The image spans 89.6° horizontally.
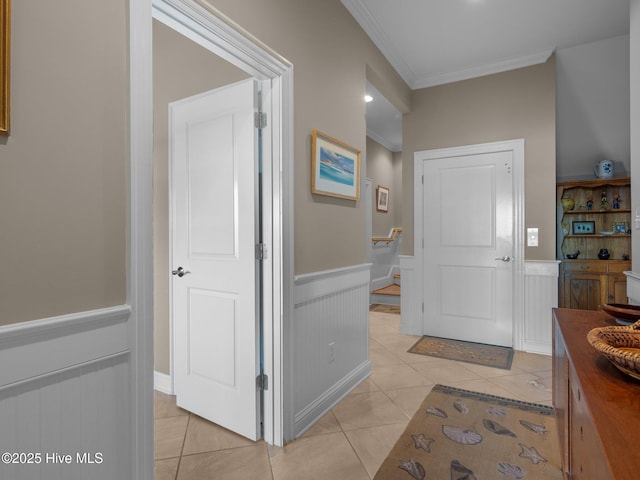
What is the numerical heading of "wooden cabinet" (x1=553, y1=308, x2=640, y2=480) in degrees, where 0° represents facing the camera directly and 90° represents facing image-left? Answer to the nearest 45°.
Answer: approximately 90°

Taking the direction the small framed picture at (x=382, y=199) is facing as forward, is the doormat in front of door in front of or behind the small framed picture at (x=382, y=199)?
in front

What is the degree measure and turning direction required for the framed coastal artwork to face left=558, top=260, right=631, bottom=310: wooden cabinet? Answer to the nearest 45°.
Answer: approximately 90° to its left

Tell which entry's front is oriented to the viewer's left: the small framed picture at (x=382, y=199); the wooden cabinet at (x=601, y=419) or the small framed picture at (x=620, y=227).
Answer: the wooden cabinet

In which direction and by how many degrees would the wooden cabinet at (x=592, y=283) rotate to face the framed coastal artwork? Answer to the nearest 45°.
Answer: approximately 45° to its right

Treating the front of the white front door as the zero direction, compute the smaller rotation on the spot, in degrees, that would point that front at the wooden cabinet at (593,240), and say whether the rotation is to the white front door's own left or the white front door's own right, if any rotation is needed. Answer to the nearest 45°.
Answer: approximately 135° to the white front door's own left

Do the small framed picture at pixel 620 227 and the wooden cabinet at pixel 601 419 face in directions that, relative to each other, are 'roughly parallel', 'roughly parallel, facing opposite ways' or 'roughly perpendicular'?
roughly perpendicular

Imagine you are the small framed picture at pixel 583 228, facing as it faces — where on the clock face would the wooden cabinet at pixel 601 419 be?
The wooden cabinet is roughly at 12 o'clock from the small framed picture.

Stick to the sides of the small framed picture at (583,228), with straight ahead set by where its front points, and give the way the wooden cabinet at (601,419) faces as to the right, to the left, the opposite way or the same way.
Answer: to the right

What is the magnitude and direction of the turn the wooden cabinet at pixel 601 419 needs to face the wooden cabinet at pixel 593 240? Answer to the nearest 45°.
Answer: approximately 90° to its right

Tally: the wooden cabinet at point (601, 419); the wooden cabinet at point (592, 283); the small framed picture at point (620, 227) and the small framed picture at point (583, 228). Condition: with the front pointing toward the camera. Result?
3

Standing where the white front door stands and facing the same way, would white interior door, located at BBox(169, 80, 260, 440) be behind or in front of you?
in front

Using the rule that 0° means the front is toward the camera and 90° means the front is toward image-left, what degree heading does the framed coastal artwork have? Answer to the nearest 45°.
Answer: approximately 315°
